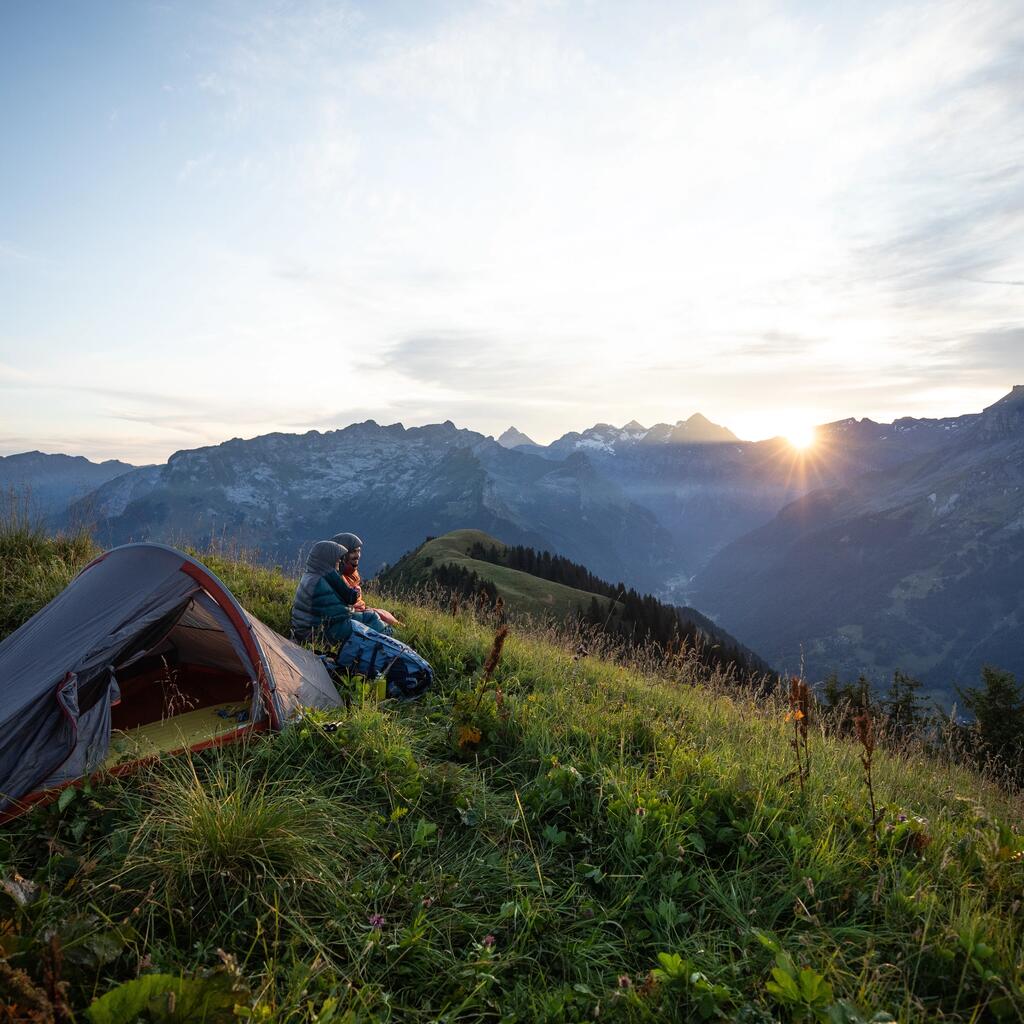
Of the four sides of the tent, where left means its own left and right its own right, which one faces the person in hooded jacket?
left

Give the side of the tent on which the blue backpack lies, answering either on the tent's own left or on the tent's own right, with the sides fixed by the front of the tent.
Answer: on the tent's own left

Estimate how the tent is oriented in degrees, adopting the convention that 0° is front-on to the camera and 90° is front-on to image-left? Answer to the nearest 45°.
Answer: approximately 315°

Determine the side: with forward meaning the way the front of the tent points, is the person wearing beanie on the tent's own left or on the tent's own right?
on the tent's own left

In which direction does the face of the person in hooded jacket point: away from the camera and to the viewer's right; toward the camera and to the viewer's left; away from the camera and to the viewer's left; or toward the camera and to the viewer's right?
away from the camera and to the viewer's right
